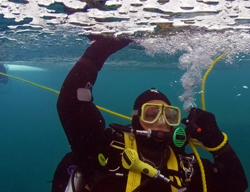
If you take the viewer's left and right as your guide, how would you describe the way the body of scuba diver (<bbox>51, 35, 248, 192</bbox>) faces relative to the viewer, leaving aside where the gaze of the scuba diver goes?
facing the viewer and to the right of the viewer
